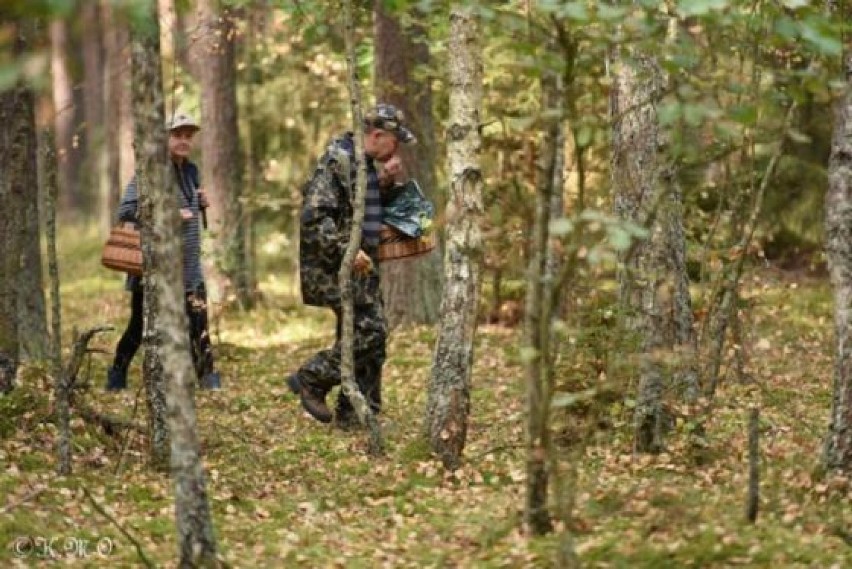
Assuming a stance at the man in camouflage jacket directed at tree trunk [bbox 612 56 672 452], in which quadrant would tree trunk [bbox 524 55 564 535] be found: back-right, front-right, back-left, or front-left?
front-right

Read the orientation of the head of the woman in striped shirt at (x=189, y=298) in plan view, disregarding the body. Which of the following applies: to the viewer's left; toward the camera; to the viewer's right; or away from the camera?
toward the camera

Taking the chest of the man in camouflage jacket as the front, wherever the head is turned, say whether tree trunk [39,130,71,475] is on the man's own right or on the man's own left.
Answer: on the man's own right
